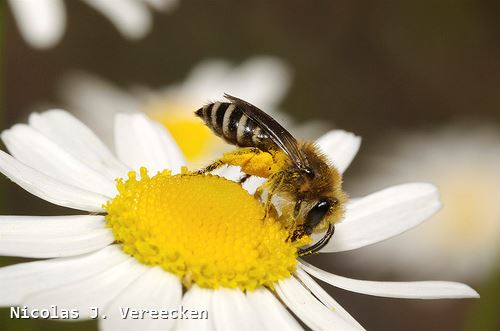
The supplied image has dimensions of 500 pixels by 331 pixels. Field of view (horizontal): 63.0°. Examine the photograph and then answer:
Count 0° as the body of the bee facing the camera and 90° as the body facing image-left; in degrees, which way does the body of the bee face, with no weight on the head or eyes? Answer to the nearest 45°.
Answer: approximately 270°

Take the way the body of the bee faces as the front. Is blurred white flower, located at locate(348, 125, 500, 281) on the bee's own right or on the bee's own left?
on the bee's own left
